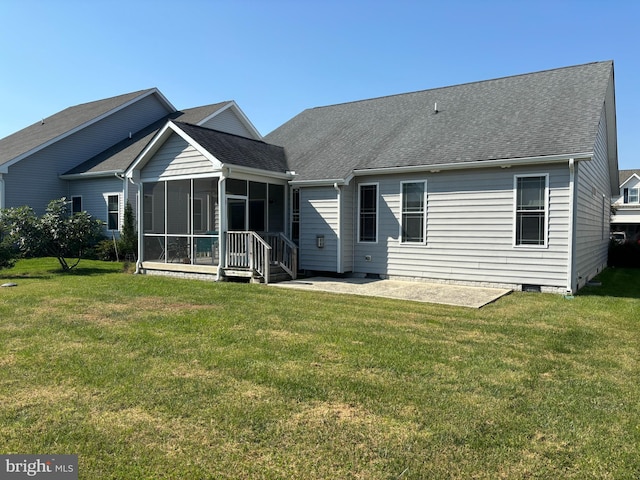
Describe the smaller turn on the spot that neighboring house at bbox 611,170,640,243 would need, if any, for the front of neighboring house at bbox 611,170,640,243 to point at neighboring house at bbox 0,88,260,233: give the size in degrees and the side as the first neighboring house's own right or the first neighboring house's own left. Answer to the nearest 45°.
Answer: approximately 45° to the first neighboring house's own right

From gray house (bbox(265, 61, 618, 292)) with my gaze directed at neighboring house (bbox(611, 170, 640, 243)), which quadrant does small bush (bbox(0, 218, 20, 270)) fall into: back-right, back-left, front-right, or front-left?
back-left

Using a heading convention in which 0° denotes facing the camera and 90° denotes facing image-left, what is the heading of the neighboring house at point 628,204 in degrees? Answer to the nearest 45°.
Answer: approximately 0°
